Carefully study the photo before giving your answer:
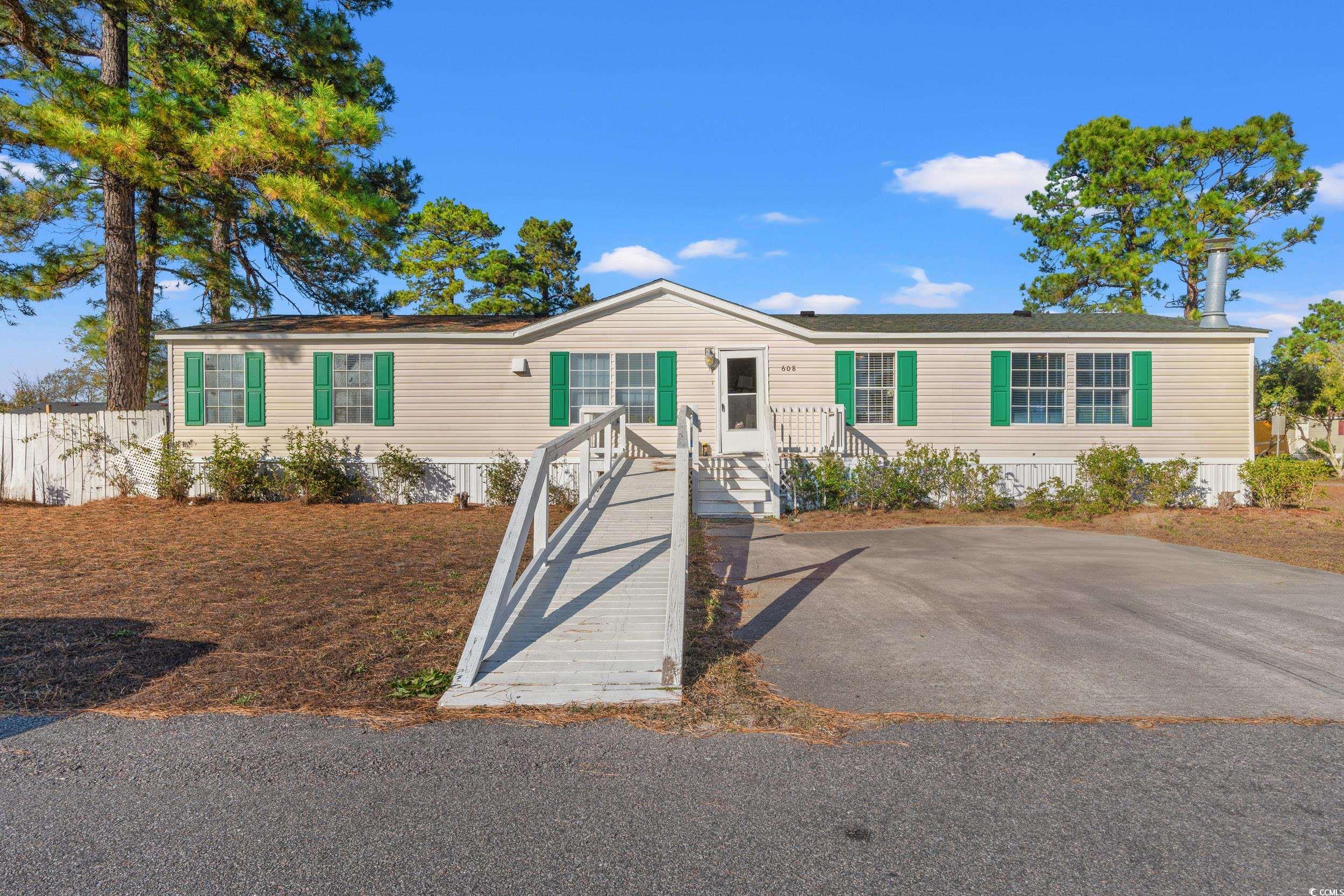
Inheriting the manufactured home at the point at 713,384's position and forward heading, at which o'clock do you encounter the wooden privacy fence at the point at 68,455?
The wooden privacy fence is roughly at 3 o'clock from the manufactured home.

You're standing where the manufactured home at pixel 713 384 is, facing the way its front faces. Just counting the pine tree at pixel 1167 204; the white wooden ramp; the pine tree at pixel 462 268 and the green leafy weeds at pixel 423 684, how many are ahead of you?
2

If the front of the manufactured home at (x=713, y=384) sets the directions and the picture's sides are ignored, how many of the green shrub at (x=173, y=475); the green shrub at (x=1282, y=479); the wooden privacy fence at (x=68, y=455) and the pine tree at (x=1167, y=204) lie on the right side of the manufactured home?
2

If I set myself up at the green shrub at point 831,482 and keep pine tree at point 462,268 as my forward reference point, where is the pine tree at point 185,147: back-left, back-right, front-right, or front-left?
front-left

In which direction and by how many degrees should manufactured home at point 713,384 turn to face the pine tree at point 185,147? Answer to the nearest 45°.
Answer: approximately 90° to its right

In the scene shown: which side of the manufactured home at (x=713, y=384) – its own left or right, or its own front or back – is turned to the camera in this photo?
front

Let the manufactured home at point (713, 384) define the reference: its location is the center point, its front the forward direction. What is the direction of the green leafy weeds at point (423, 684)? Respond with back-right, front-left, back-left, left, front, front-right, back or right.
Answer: front

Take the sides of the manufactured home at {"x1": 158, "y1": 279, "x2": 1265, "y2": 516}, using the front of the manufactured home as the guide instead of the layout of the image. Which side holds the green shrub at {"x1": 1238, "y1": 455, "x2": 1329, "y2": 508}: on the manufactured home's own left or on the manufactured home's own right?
on the manufactured home's own left

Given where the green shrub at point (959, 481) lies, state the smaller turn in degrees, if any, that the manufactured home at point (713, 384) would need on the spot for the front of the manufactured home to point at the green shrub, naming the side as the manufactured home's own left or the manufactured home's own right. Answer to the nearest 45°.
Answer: approximately 90° to the manufactured home's own left

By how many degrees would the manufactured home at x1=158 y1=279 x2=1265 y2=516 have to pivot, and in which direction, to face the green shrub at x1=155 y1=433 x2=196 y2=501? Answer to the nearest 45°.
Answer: approximately 90° to its right

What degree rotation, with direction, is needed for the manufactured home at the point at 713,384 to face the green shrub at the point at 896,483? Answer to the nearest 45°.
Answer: approximately 90° to its left

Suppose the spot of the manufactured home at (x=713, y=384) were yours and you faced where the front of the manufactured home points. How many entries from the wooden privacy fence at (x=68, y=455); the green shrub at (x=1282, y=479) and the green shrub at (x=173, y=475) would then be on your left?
1

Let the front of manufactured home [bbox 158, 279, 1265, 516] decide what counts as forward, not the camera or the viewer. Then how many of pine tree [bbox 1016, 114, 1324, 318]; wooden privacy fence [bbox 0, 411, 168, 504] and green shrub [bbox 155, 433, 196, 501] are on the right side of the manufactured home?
2

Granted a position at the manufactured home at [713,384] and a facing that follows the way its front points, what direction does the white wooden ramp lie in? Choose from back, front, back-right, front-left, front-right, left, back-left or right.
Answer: front

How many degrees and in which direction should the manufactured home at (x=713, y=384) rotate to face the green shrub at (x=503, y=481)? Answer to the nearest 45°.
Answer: approximately 90° to its right

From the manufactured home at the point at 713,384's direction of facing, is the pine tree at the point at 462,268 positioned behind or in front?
behind

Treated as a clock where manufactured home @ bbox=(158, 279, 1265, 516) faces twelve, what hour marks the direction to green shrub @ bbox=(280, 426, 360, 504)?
The green shrub is roughly at 3 o'clock from the manufactured home.
